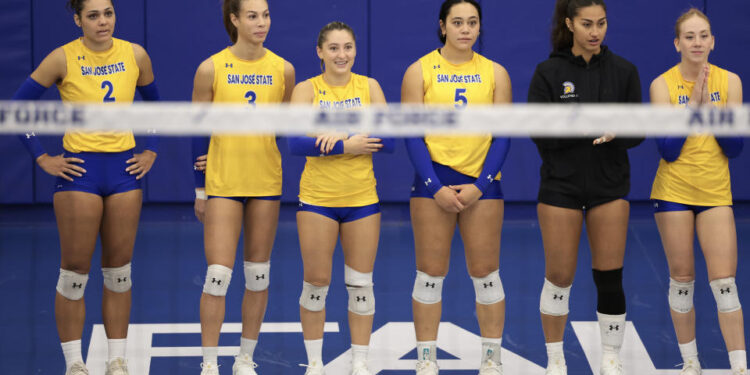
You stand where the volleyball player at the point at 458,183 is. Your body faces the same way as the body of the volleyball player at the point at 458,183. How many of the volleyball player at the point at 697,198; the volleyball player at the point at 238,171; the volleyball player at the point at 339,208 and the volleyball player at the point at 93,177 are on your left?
1

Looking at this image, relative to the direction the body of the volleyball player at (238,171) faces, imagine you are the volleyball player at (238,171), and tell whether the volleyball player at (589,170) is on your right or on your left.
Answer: on your left

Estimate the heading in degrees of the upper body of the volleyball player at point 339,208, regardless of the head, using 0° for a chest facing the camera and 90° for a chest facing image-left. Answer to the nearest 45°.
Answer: approximately 0°

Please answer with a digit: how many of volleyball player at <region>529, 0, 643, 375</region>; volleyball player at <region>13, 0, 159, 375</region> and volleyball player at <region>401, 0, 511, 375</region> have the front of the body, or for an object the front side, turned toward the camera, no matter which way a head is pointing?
3

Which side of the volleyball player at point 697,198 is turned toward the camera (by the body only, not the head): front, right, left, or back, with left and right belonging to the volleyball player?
front

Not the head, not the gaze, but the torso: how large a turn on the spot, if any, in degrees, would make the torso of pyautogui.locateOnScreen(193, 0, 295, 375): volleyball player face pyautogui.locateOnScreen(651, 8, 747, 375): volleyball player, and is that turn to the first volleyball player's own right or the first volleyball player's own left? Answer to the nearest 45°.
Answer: approximately 90° to the first volleyball player's own left

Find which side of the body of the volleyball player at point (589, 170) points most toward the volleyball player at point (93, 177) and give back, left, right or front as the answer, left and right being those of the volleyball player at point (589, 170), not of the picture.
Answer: right

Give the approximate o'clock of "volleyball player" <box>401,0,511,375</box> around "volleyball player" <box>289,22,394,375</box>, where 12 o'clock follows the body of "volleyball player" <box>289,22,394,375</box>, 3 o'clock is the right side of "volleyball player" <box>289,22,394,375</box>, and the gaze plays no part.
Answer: "volleyball player" <box>401,0,511,375</box> is roughly at 9 o'clock from "volleyball player" <box>289,22,394,375</box>.

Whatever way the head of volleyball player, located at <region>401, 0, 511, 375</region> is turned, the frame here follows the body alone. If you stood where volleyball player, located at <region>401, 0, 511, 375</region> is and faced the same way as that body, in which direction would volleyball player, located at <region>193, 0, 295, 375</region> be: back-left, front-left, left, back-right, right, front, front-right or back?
right

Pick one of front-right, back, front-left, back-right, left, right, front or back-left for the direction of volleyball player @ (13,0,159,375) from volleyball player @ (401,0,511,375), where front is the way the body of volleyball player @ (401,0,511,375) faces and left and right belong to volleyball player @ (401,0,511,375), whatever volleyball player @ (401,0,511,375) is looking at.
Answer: right

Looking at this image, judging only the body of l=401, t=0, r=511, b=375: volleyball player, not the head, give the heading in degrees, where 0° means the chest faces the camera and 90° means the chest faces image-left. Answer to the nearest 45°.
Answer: approximately 0°

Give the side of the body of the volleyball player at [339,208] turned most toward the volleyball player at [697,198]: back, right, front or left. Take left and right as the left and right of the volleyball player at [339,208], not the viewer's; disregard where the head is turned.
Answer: left

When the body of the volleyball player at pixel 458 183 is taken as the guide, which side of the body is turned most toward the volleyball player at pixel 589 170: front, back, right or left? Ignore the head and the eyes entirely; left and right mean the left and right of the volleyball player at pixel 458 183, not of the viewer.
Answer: left

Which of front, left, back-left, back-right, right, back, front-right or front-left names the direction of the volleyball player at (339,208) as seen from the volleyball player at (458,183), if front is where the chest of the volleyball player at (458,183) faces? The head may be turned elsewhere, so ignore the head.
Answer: right
